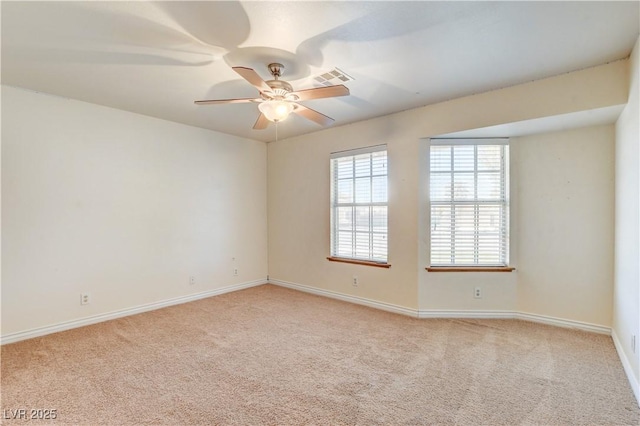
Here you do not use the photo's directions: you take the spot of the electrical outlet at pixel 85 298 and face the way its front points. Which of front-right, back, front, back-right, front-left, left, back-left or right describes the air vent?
front-left

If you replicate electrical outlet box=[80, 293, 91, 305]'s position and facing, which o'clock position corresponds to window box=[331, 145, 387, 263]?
The window is roughly at 10 o'clock from the electrical outlet.

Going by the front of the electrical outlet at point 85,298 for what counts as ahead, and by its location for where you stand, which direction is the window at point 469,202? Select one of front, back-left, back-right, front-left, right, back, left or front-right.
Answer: front-left

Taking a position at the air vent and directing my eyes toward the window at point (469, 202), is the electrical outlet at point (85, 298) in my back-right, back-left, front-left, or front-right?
back-left

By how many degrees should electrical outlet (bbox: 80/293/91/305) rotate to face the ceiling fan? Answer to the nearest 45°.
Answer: approximately 45° to its left
